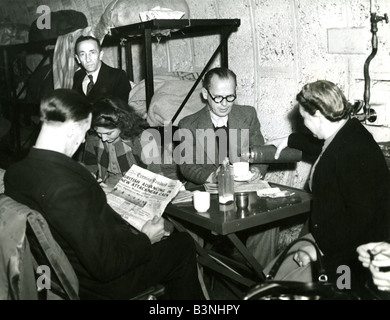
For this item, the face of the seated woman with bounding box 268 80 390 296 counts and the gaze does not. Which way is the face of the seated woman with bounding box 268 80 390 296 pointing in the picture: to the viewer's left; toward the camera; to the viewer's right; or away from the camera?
to the viewer's left

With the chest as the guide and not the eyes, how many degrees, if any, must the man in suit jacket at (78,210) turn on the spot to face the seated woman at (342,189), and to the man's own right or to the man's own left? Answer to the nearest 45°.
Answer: approximately 45° to the man's own right

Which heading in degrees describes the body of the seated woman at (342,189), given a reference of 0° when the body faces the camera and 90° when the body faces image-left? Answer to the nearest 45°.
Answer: approximately 135°

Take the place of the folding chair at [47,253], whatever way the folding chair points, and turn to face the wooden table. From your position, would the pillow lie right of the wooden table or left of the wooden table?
left

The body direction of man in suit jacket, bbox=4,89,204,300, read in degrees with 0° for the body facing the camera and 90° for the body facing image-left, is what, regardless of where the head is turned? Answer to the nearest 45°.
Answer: approximately 225°

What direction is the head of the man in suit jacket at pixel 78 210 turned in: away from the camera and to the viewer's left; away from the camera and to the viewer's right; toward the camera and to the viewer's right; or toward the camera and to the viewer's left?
away from the camera and to the viewer's right

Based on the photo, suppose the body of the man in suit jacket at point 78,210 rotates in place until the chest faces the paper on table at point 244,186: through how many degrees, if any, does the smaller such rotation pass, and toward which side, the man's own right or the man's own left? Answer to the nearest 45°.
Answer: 0° — they already face it
